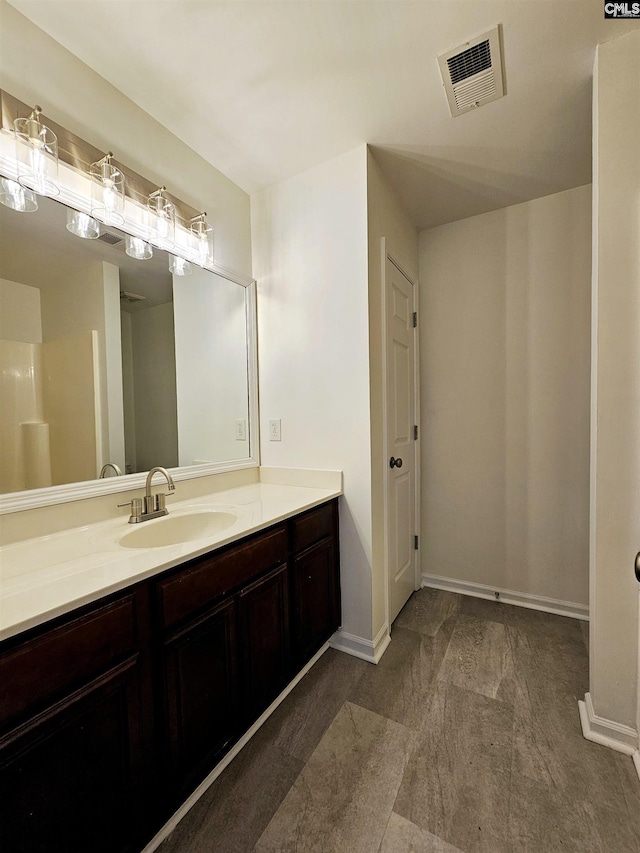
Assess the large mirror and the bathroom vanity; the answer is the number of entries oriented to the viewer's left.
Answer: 0

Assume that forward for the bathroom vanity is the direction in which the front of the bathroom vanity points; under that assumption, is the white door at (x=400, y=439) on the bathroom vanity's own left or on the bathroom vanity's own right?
on the bathroom vanity's own left

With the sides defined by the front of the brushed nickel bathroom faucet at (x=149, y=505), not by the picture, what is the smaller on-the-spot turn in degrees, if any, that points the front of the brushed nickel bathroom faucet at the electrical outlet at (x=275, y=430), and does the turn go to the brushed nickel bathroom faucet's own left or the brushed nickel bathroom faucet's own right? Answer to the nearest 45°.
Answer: approximately 90° to the brushed nickel bathroom faucet's own left

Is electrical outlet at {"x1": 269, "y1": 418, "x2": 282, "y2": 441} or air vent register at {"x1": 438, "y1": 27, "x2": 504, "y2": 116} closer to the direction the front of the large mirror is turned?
the air vent register

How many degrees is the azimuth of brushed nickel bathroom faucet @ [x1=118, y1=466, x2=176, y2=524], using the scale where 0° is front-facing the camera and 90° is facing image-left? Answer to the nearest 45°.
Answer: approximately 315°

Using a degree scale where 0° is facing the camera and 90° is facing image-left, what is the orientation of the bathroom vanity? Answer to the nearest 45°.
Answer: approximately 315°
